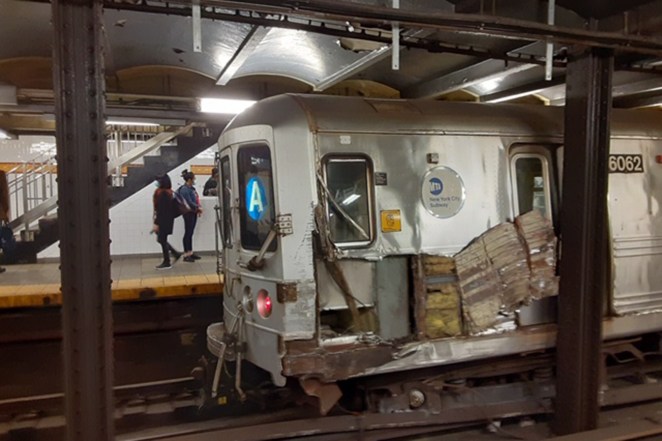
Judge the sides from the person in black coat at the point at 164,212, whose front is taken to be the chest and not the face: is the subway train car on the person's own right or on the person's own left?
on the person's own left

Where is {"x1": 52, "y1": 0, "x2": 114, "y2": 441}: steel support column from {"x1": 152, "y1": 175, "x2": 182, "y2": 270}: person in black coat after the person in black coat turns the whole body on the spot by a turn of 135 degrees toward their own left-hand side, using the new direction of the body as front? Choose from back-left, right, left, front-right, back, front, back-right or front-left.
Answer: front-right

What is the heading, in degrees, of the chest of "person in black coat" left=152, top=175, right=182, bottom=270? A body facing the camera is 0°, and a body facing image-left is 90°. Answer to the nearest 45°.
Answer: approximately 90°

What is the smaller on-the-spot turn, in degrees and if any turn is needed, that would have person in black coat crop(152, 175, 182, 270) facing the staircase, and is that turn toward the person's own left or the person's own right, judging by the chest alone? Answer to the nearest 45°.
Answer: approximately 45° to the person's own right
